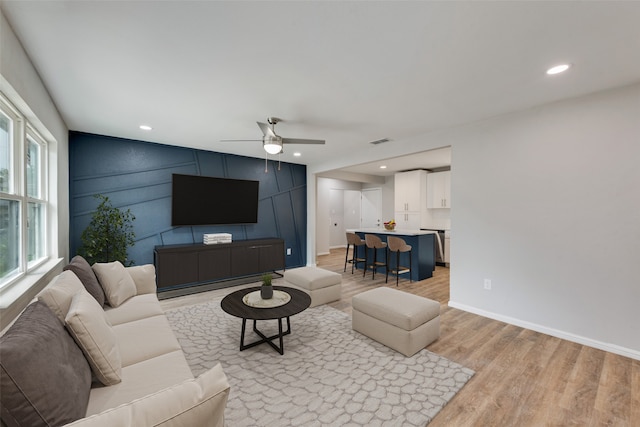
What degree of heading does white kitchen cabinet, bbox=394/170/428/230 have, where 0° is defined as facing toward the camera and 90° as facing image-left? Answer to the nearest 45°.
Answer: approximately 45°

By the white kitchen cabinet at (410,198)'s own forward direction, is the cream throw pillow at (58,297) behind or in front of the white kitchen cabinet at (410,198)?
in front

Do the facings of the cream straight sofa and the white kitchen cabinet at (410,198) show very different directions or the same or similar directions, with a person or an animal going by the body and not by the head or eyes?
very different directions

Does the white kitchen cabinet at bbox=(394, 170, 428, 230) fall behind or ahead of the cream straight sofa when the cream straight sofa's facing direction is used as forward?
ahead

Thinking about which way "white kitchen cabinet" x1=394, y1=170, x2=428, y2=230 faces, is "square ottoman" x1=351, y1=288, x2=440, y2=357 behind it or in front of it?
in front

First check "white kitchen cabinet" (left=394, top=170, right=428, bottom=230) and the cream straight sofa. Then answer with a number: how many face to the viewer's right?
1

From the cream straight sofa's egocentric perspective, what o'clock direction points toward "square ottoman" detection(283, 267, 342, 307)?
The square ottoman is roughly at 11 o'clock from the cream straight sofa.

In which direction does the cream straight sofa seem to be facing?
to the viewer's right
